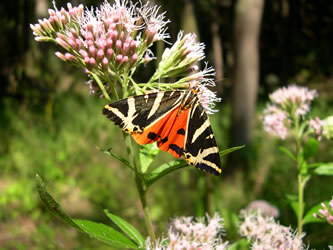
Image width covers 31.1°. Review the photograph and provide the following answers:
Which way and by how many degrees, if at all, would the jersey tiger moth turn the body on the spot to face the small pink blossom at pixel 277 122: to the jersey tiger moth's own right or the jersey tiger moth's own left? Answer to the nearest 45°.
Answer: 0° — it already faces it

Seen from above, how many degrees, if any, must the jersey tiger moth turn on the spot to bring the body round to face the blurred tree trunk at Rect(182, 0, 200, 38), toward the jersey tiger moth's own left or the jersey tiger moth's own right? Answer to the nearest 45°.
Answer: approximately 45° to the jersey tiger moth's own left

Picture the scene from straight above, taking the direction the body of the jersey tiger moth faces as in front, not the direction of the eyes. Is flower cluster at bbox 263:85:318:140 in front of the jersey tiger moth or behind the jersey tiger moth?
in front

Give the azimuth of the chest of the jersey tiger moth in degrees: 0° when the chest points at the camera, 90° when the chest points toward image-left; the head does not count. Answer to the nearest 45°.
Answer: approximately 225°
